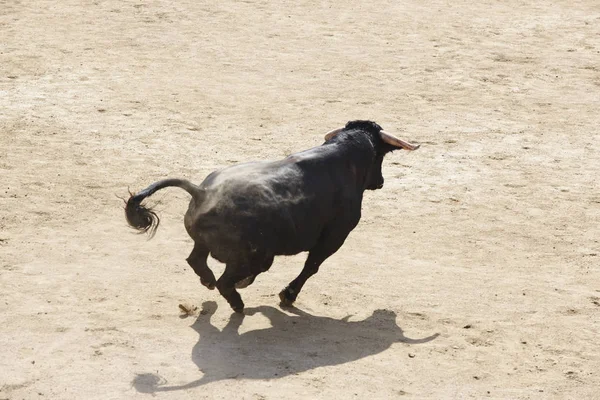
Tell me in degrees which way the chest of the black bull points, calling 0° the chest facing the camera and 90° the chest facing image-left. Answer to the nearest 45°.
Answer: approximately 225°
